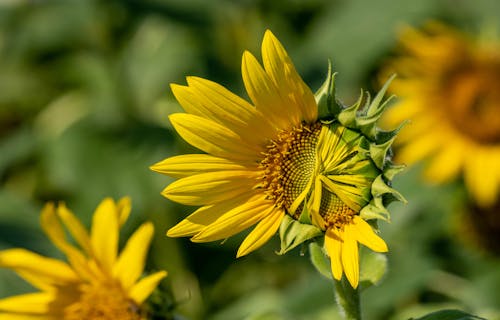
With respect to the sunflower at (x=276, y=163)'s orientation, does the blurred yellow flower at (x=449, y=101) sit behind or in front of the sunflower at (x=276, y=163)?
behind

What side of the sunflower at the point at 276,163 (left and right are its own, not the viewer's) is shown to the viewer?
front
